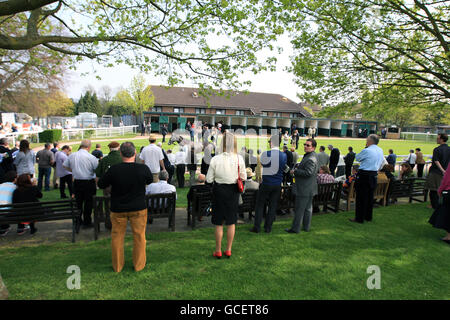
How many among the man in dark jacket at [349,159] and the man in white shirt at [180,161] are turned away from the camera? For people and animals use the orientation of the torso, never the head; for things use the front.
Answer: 2

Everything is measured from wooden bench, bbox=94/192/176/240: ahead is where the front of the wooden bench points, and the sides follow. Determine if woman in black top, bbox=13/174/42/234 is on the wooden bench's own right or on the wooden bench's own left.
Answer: on the wooden bench's own left

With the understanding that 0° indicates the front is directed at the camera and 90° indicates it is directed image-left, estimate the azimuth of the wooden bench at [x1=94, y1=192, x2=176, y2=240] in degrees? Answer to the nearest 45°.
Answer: approximately 180°

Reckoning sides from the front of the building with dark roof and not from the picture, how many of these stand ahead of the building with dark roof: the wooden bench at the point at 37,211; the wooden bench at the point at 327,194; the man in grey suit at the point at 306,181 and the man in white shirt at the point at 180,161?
4

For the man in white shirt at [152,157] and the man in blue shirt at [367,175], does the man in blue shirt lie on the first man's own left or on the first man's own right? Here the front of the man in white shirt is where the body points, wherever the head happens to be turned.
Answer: on the first man's own right

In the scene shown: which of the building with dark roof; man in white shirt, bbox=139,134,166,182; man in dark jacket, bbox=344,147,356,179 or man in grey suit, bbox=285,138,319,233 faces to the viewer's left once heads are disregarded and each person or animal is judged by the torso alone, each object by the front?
the man in grey suit

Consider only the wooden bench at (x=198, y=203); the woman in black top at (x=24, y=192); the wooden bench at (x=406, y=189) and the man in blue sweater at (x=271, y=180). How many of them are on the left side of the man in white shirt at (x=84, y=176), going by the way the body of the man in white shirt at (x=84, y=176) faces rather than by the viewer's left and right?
1

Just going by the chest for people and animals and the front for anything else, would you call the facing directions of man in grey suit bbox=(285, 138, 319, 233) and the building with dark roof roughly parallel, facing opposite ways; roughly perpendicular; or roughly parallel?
roughly perpendicular

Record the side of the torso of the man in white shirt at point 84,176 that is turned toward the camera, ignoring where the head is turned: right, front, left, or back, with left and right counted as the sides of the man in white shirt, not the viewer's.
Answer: back

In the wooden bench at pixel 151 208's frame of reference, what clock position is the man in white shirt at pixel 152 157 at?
The man in white shirt is roughly at 12 o'clock from the wooden bench.

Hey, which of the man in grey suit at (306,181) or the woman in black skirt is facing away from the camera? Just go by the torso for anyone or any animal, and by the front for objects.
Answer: the woman in black skirt

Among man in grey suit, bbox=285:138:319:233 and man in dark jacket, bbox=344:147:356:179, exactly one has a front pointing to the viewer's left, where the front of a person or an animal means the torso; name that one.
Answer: the man in grey suit
